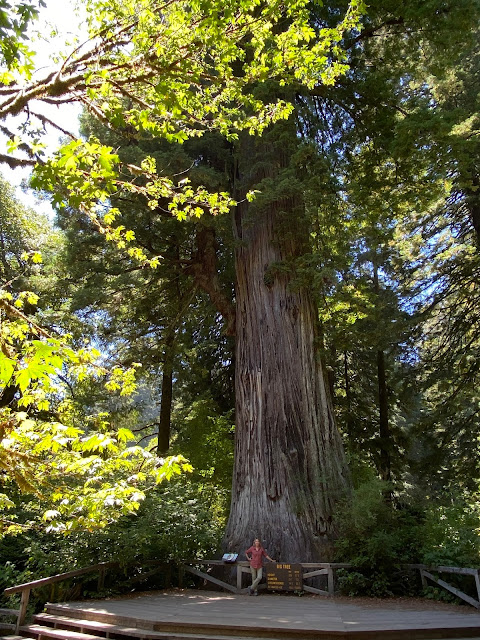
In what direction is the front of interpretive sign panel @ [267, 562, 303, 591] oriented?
toward the camera

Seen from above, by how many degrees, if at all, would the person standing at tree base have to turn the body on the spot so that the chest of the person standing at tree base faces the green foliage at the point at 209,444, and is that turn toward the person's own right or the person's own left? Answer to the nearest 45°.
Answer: approximately 180°

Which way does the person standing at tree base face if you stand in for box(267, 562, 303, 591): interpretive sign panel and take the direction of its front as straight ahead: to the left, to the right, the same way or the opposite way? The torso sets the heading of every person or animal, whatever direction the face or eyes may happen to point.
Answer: the same way

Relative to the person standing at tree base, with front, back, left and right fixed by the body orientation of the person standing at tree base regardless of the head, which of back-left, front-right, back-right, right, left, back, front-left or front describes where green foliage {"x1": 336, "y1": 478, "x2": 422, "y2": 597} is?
left

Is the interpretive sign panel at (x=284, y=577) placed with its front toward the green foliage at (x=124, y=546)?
no

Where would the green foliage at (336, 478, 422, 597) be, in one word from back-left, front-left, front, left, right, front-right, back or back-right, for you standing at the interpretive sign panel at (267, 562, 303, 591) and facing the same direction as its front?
left

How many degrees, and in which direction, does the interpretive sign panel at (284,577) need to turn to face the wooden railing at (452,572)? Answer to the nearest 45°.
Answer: approximately 90° to its left

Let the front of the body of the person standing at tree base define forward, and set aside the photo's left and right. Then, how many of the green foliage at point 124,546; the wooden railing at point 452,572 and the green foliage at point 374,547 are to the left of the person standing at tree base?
2

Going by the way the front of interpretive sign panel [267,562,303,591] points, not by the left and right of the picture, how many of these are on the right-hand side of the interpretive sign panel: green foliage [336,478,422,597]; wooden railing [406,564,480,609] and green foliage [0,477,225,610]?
1
